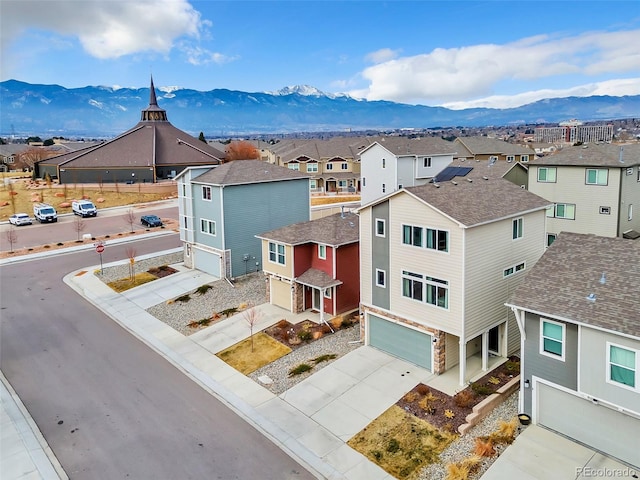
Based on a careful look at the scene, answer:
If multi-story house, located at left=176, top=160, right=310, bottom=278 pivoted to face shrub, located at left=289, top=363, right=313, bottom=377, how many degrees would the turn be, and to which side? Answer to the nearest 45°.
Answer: approximately 45° to its left

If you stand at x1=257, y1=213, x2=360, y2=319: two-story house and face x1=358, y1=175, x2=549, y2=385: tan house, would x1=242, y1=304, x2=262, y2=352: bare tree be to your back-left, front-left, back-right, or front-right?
back-right

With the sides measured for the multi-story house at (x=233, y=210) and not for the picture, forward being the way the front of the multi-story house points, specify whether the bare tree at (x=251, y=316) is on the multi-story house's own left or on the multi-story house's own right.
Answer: on the multi-story house's own left

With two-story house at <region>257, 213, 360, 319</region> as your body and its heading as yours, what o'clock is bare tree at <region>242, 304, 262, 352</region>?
The bare tree is roughly at 1 o'clock from the two-story house.

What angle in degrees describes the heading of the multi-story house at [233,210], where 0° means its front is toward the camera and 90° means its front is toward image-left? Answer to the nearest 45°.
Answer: approximately 45°

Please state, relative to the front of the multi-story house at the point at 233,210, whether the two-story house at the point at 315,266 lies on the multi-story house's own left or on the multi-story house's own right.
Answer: on the multi-story house's own left

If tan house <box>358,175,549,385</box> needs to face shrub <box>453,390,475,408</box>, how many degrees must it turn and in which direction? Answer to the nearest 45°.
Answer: approximately 45° to its left

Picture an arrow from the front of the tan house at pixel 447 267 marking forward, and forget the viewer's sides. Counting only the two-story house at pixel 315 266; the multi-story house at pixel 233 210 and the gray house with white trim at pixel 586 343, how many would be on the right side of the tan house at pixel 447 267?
2

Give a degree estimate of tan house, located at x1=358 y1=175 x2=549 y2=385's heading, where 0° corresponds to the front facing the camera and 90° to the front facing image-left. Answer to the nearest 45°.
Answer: approximately 45°

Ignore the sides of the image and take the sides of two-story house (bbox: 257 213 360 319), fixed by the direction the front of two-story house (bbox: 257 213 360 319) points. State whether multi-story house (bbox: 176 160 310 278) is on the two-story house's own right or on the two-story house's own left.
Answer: on the two-story house's own right
